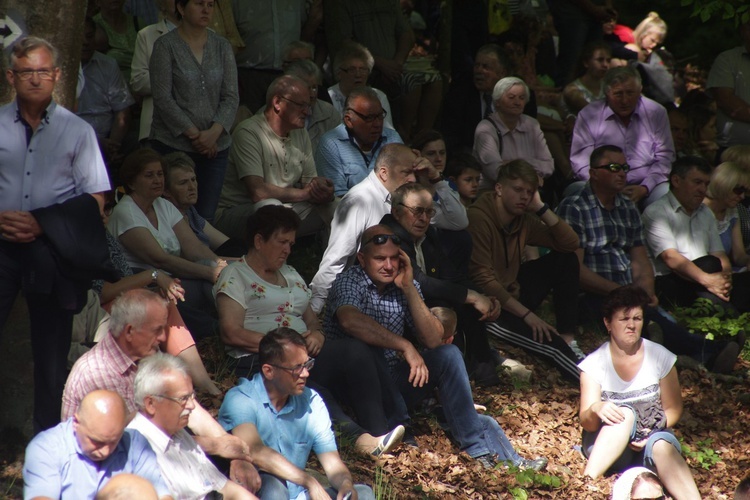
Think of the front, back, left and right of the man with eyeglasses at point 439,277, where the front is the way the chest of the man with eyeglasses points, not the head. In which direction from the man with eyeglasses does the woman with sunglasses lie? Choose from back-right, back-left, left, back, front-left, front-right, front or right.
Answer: left

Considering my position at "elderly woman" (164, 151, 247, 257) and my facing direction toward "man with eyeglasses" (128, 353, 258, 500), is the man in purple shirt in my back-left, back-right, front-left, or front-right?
back-left

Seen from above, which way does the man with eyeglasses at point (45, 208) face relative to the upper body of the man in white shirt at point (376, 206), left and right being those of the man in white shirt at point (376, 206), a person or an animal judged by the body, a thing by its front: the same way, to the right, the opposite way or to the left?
the same way

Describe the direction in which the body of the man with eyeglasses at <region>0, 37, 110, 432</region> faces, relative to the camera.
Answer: toward the camera

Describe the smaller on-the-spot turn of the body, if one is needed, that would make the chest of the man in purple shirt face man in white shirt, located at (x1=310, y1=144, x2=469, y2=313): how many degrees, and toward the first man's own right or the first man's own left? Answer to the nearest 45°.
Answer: approximately 45° to the first man's own right

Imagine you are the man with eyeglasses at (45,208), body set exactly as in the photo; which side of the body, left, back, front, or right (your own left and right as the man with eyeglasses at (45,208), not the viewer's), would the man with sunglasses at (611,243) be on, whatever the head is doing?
left

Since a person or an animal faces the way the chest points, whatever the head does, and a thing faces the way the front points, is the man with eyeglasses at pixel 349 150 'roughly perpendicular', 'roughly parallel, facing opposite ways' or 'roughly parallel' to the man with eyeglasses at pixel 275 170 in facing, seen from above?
roughly parallel

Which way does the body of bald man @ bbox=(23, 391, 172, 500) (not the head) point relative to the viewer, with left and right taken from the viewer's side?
facing the viewer and to the right of the viewer

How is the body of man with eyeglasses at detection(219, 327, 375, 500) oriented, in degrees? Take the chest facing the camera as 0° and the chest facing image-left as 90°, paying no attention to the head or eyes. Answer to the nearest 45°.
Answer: approximately 315°

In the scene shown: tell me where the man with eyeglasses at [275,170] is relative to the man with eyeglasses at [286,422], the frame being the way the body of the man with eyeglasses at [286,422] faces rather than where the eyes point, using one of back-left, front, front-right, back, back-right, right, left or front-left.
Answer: back-left

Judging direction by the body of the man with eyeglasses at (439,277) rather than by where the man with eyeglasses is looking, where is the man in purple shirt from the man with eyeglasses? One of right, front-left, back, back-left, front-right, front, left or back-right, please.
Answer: left

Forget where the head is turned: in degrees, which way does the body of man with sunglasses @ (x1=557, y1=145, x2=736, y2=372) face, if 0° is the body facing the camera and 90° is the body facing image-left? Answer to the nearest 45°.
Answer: approximately 315°

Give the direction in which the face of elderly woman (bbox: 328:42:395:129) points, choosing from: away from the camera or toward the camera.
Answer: toward the camera

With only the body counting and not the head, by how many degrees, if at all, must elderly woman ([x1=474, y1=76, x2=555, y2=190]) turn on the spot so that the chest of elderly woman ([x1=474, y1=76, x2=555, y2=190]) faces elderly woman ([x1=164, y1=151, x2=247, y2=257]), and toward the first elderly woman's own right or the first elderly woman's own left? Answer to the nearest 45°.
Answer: approximately 90° to the first elderly woman's own right

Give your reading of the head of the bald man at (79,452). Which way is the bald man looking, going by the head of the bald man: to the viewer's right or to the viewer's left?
to the viewer's right

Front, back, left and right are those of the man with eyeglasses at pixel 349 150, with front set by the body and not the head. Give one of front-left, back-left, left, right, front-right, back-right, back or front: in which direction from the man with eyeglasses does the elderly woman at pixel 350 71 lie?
back-left

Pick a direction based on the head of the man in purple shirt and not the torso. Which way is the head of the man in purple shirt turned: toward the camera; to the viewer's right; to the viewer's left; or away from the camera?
toward the camera

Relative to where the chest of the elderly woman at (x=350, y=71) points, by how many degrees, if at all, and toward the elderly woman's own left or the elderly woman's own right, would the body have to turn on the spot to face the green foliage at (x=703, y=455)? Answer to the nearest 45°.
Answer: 0° — they already face it

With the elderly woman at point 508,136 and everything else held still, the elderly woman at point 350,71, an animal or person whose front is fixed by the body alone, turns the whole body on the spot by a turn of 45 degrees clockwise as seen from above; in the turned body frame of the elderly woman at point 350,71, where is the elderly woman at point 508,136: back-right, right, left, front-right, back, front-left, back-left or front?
left
